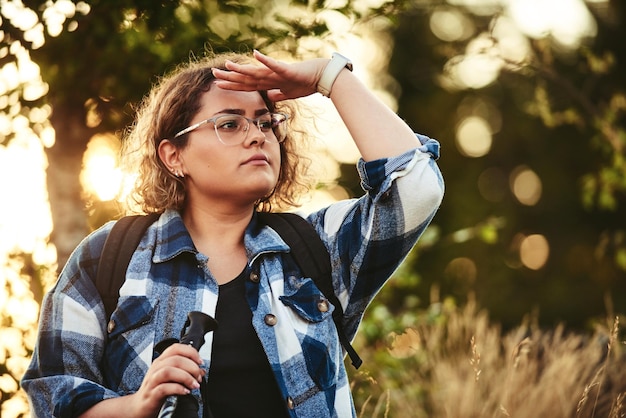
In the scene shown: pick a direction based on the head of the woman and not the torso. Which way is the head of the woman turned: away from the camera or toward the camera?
toward the camera

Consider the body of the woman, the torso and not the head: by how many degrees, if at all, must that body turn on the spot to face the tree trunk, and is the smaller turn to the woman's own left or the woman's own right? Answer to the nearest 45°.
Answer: approximately 180°

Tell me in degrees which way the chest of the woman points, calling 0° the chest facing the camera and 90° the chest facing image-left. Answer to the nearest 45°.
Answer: approximately 315°
